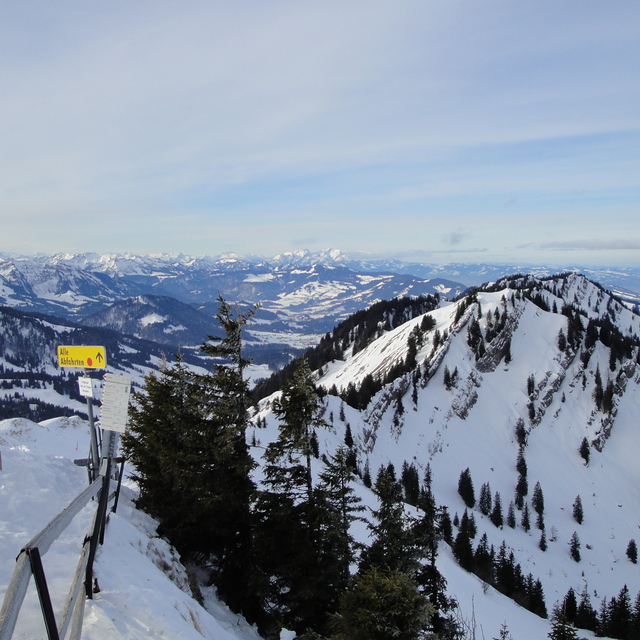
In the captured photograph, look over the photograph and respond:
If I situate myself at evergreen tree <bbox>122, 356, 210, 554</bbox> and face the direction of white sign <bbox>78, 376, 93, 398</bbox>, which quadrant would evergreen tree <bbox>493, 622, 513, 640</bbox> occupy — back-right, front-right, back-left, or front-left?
back-left

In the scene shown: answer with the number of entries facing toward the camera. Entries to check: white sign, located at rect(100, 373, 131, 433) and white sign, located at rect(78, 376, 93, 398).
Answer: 2

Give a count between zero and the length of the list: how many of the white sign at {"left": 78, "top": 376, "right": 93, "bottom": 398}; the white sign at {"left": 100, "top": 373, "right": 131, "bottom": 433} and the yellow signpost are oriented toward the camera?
3

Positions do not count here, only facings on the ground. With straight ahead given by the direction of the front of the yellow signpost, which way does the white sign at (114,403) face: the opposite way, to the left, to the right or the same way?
the same way

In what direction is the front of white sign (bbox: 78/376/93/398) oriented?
toward the camera

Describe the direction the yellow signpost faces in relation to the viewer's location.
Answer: facing the viewer

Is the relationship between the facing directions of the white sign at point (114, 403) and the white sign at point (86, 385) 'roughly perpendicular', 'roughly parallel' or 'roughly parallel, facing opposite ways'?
roughly parallel

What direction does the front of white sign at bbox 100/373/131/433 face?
toward the camera

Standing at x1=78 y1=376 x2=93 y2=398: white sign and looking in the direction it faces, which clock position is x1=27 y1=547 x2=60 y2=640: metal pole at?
The metal pole is roughly at 12 o'clock from the white sign.

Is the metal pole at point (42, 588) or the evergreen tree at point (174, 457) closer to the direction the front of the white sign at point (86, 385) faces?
the metal pole

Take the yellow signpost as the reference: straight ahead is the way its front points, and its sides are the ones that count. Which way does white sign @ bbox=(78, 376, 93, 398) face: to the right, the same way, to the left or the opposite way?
the same way
